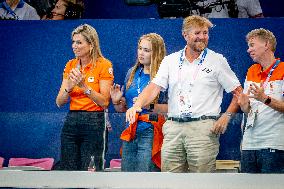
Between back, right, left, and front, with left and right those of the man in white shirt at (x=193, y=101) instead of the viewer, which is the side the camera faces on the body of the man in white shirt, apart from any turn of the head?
front

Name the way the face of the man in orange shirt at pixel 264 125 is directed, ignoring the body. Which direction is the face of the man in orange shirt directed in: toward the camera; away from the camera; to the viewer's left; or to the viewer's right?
to the viewer's left

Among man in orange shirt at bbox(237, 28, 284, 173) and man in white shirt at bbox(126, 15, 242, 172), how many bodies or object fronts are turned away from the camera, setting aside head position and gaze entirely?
0

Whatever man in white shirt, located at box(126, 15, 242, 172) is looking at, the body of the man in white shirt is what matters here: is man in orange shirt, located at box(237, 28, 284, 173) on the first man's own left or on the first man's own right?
on the first man's own left

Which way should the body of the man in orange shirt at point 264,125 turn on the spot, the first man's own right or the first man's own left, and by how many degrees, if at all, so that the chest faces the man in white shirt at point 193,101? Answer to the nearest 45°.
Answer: approximately 45° to the first man's own right
